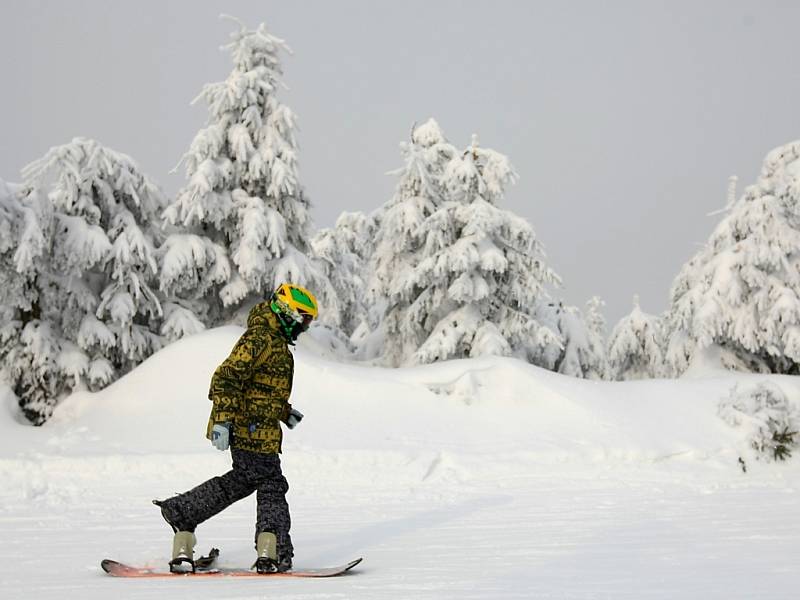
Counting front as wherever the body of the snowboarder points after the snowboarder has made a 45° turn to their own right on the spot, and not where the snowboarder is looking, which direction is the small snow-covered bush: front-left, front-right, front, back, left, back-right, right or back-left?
left

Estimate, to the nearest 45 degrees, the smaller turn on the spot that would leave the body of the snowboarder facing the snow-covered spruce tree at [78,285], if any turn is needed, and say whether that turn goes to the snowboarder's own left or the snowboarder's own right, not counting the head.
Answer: approximately 90° to the snowboarder's own left

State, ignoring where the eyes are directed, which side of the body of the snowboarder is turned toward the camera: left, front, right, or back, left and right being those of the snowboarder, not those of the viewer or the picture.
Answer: right

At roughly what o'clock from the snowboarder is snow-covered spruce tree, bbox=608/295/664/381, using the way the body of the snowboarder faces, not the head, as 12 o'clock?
The snow-covered spruce tree is roughly at 10 o'clock from the snowboarder.

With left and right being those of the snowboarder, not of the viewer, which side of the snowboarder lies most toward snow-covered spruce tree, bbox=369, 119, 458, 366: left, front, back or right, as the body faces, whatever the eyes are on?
left

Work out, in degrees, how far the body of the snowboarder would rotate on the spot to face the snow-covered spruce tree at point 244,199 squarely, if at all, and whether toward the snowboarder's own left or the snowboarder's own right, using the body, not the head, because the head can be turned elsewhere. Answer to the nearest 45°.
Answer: approximately 90° to the snowboarder's own left
